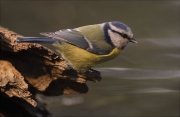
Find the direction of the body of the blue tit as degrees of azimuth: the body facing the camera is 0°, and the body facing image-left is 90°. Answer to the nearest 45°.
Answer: approximately 270°
